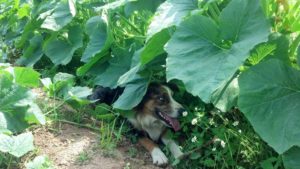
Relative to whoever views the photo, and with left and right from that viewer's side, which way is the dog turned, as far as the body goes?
facing the viewer and to the right of the viewer
